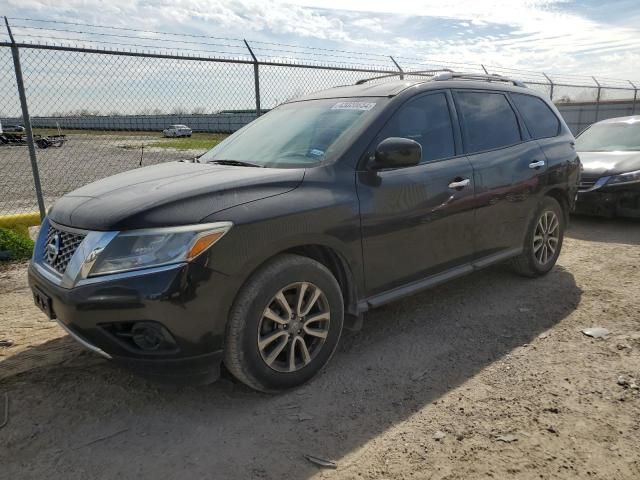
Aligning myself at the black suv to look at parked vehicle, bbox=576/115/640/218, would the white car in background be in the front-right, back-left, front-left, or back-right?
front-left

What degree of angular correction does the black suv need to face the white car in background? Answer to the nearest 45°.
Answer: approximately 135° to its right

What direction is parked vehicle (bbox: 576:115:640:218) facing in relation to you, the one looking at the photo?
facing the viewer and to the left of the viewer

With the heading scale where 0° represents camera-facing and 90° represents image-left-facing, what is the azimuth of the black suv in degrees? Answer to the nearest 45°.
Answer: approximately 45°

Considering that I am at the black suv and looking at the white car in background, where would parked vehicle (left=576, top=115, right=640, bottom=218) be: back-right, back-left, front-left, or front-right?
front-right

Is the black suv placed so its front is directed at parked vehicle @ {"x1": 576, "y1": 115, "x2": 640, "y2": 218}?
no

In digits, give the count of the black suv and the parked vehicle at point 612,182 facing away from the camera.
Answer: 0
